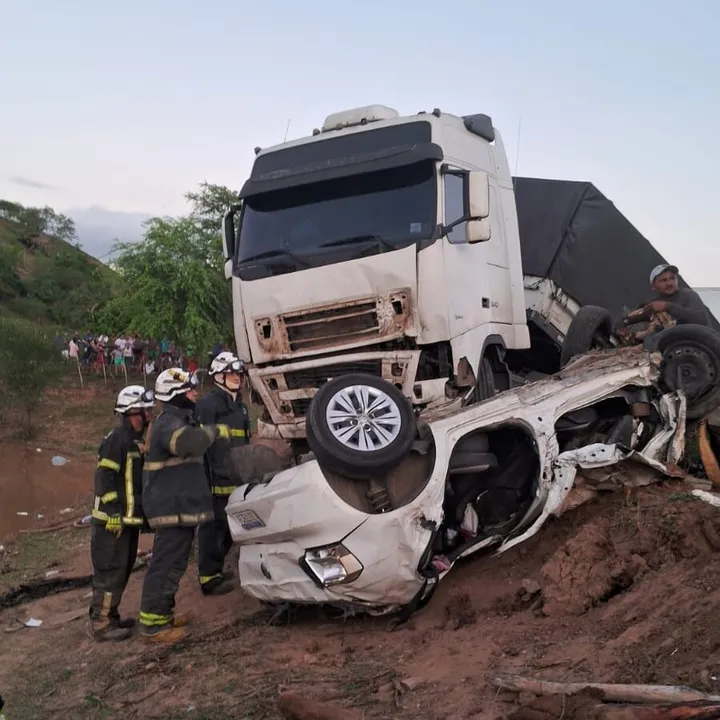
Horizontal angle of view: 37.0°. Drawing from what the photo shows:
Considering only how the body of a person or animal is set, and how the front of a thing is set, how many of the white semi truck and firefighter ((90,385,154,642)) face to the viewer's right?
1

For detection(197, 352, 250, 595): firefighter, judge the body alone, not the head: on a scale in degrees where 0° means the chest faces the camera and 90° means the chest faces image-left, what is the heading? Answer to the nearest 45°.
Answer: approximately 315°

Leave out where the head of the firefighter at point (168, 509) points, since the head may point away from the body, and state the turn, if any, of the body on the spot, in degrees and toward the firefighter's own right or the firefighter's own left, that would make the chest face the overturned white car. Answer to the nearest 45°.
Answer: approximately 45° to the firefighter's own right

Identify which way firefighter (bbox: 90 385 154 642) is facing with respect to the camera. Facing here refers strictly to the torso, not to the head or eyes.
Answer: to the viewer's right

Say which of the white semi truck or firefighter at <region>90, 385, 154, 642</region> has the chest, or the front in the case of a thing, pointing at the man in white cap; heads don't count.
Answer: the firefighter

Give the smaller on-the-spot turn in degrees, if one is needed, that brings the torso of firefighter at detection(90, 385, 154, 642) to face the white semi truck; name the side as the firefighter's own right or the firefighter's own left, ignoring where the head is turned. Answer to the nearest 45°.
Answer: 0° — they already face it

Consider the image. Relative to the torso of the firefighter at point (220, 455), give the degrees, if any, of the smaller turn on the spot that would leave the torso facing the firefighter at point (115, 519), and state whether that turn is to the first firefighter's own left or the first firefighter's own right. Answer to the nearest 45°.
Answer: approximately 90° to the first firefighter's own right

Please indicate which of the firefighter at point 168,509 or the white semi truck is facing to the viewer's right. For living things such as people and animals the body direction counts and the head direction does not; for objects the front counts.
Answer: the firefighter

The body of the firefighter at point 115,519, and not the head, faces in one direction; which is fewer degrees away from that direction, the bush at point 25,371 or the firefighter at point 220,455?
the firefighter

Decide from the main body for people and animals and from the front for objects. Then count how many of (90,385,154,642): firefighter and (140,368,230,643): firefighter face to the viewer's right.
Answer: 2

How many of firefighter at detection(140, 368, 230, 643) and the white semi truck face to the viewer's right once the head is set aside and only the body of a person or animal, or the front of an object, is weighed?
1

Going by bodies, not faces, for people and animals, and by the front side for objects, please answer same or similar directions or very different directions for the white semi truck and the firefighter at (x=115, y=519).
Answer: very different directions

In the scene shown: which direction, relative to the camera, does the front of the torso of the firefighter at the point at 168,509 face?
to the viewer's right
